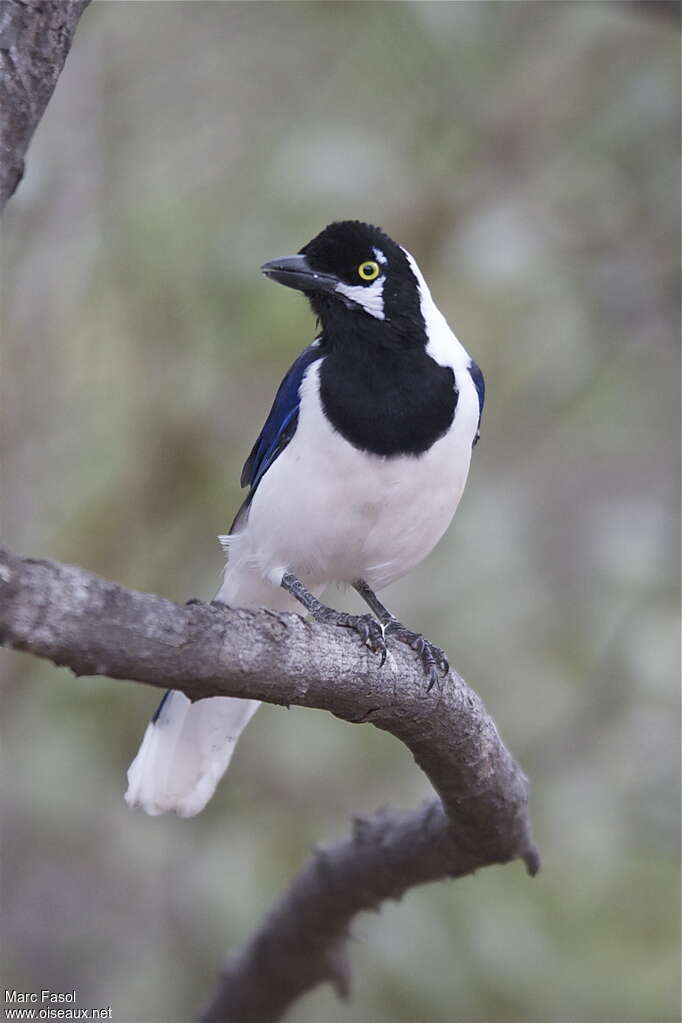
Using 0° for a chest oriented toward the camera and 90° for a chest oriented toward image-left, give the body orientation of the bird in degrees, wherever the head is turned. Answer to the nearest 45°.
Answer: approximately 315°

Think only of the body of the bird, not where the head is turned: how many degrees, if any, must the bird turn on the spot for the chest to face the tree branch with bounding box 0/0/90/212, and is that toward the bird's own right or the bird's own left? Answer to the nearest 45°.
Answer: approximately 90° to the bird's own right
